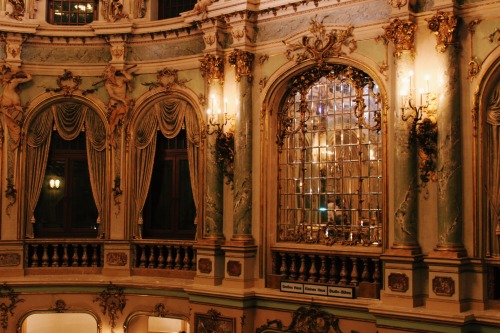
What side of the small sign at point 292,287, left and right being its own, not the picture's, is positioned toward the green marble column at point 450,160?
left

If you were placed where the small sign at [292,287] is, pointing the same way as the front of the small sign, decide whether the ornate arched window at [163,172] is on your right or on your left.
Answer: on your right

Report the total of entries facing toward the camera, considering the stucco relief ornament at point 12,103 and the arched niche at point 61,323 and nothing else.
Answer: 2

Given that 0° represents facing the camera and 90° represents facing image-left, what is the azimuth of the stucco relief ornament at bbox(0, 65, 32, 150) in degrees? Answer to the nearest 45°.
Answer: approximately 0°

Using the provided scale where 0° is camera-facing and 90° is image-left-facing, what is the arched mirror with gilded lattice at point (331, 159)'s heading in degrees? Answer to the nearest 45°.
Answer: approximately 45°

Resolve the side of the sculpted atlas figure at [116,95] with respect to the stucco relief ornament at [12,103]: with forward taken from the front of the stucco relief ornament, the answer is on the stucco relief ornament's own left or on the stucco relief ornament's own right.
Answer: on the stucco relief ornament's own left

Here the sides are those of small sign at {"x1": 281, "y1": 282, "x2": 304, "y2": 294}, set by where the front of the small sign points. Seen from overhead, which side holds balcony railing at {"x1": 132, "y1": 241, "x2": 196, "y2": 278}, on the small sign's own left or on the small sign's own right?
on the small sign's own right
